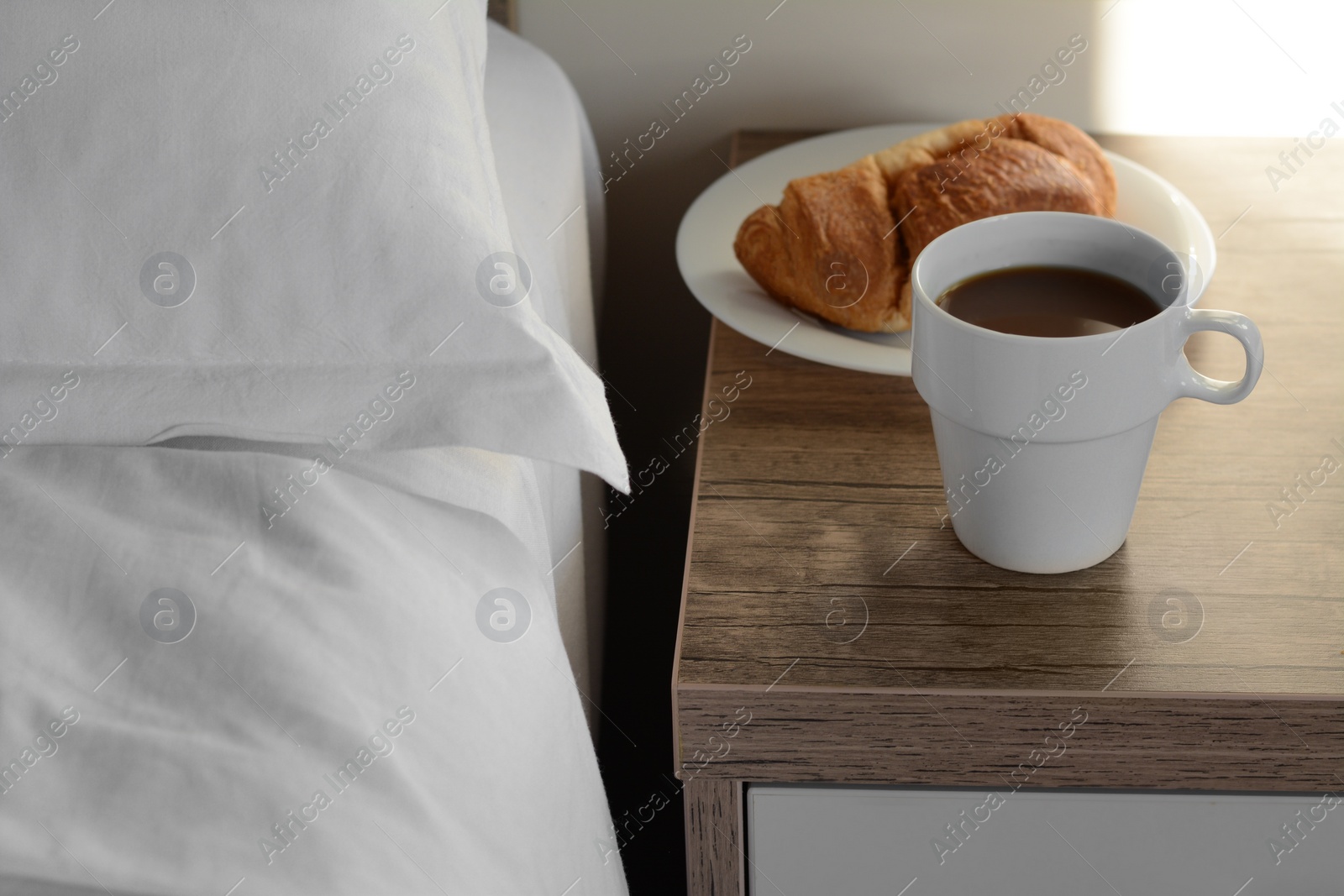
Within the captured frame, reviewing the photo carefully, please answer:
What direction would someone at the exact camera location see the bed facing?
facing the viewer
